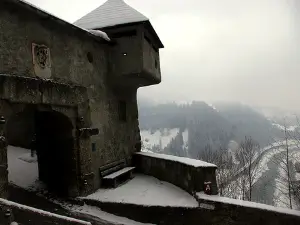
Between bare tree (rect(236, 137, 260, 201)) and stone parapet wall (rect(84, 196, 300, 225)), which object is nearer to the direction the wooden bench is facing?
the stone parapet wall

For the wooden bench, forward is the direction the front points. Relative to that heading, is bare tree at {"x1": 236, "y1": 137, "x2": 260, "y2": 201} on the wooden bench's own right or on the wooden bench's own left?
on the wooden bench's own left

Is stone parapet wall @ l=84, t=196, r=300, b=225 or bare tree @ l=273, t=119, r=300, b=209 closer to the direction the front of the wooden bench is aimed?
the stone parapet wall

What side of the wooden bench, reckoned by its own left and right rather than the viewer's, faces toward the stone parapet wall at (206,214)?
front

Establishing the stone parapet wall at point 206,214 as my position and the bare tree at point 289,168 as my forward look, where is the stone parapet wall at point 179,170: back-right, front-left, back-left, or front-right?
front-left

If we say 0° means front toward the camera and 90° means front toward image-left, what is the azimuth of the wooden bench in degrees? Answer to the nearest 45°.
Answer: approximately 315°

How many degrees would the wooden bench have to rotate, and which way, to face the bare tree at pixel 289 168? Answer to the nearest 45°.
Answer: approximately 90° to its left

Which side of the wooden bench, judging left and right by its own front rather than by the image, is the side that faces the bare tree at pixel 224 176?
left

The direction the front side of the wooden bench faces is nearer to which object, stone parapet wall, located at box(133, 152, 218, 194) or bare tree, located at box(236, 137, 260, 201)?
the stone parapet wall
